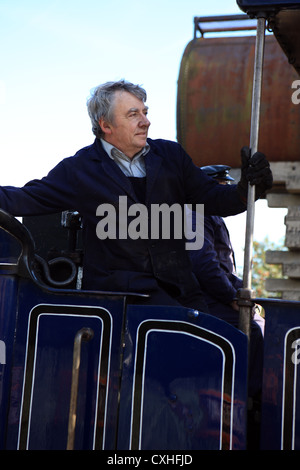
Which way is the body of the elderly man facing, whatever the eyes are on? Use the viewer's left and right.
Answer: facing the viewer and to the right of the viewer

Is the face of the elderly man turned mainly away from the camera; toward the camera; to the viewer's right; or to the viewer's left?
to the viewer's right

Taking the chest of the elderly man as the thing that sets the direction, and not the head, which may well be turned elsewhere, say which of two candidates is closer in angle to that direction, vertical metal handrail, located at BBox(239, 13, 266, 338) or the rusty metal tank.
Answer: the vertical metal handrail

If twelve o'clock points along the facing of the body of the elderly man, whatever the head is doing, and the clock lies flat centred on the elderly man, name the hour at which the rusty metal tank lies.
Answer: The rusty metal tank is roughly at 8 o'clock from the elderly man.

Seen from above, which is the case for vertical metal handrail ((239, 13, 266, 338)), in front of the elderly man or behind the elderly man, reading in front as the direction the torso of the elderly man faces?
in front
